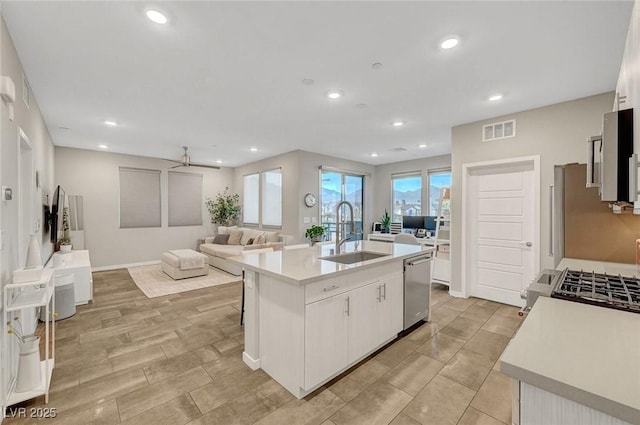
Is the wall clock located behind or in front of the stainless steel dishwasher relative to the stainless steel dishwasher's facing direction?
behind

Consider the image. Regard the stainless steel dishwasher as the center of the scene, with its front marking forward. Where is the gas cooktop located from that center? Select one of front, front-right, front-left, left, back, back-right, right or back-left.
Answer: front

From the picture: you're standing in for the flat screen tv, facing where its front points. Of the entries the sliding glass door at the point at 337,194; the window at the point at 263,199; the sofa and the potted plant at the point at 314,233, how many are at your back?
0

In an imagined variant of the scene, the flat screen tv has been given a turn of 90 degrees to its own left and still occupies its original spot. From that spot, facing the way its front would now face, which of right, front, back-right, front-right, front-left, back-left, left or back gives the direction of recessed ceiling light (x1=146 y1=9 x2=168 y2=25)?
back

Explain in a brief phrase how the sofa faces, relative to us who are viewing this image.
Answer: facing the viewer and to the left of the viewer

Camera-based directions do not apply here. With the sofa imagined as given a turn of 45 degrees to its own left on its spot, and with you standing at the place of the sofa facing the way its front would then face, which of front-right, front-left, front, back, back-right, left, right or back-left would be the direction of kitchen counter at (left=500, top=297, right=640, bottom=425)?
front

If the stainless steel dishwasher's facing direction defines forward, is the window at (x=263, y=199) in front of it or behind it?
behind

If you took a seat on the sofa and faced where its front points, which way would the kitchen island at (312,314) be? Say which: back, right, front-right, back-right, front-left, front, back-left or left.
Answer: front-left

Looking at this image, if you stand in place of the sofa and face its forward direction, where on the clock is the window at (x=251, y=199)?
The window is roughly at 5 o'clock from the sofa.

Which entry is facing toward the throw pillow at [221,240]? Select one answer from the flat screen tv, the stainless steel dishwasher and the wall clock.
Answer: the flat screen tv

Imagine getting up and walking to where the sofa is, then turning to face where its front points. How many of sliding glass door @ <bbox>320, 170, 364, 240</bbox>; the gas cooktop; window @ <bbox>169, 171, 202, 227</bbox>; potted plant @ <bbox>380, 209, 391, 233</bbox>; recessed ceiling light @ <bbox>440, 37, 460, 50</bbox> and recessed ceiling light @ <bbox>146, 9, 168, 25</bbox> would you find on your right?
1

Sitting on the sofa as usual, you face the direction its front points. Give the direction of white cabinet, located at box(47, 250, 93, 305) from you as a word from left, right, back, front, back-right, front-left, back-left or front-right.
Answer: front

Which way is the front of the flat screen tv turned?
to the viewer's right

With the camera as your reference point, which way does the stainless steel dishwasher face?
facing the viewer and to the right of the viewer

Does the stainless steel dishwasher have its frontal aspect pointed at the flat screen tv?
no

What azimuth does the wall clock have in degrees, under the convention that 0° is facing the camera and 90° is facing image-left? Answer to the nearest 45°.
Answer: approximately 315°

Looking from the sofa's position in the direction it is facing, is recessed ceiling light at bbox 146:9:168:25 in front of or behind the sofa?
in front
